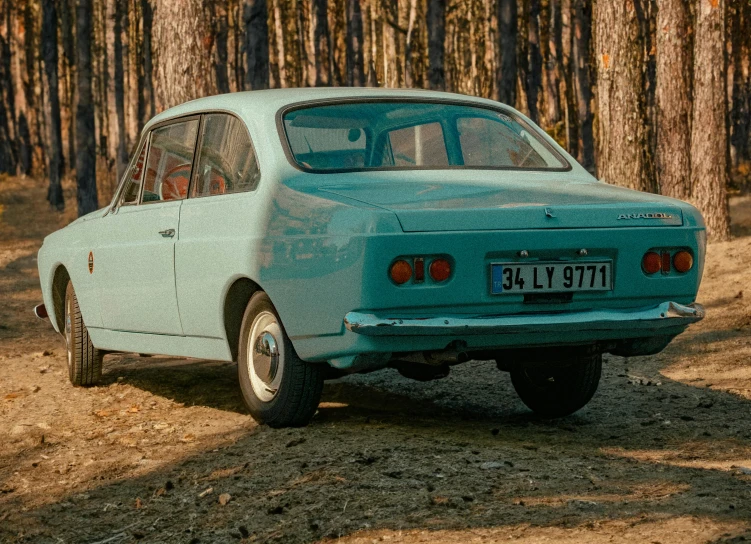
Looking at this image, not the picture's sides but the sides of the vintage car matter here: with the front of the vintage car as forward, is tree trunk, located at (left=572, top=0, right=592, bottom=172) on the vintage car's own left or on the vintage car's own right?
on the vintage car's own right

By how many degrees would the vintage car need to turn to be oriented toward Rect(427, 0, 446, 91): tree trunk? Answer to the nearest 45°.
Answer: approximately 45° to its right

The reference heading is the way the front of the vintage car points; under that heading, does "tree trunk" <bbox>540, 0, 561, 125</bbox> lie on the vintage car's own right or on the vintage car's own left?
on the vintage car's own right

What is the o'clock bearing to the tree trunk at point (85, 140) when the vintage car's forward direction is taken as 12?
The tree trunk is roughly at 1 o'clock from the vintage car.

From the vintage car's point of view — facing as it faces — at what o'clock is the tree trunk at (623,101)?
The tree trunk is roughly at 2 o'clock from the vintage car.

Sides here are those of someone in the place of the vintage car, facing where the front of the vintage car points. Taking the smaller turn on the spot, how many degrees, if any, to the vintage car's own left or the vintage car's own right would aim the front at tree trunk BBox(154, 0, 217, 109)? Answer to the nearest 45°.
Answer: approximately 45° to the vintage car's own right

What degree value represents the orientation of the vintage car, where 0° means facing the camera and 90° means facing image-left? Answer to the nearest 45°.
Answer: approximately 135°

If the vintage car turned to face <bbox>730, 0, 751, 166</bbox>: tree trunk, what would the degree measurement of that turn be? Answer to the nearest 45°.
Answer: approximately 45° to its right

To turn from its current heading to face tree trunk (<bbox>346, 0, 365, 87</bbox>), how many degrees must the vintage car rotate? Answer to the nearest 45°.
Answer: approximately 45° to its right

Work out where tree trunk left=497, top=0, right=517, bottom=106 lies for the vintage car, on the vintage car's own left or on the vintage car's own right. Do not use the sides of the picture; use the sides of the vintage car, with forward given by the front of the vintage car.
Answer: on the vintage car's own right
